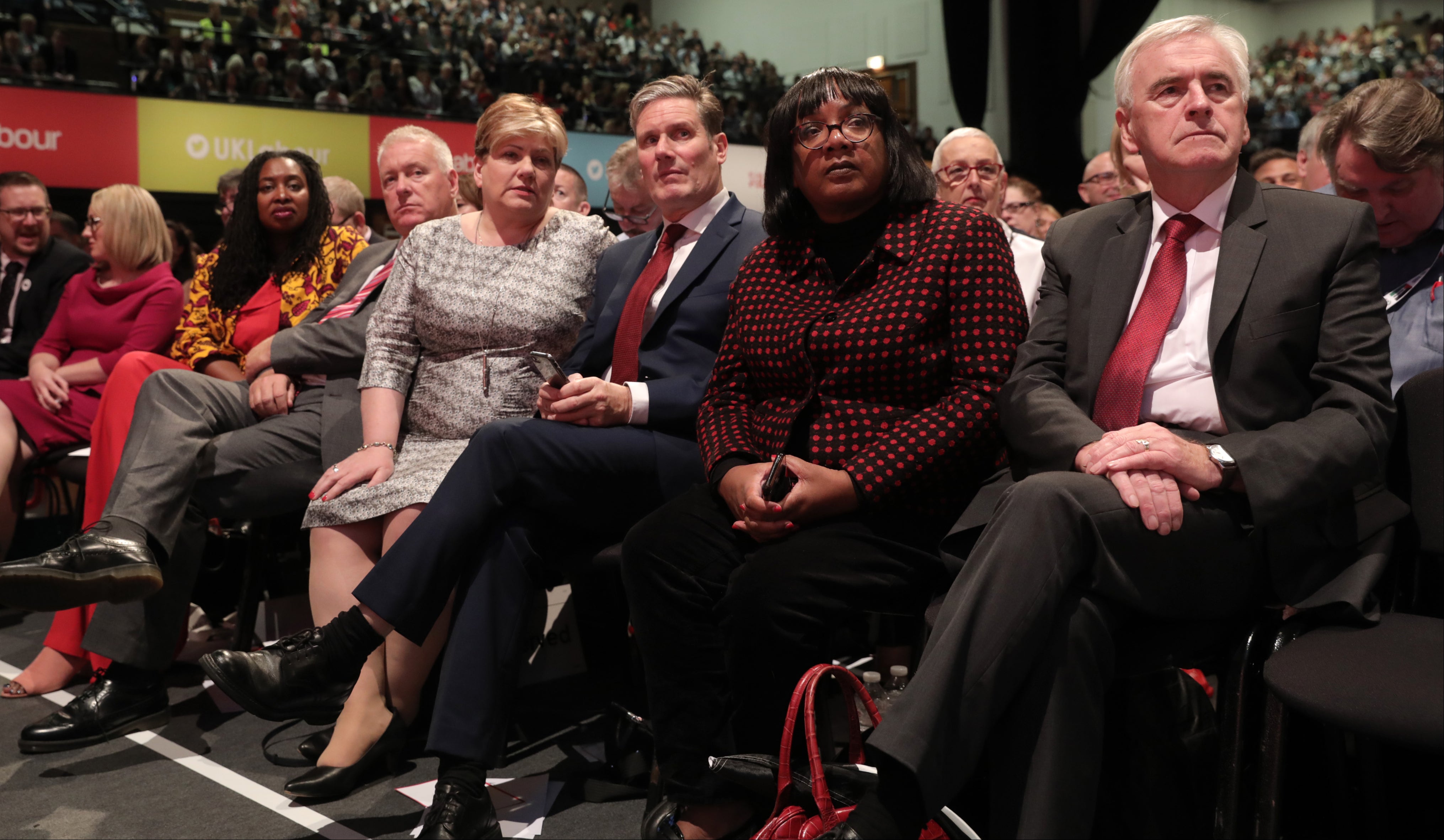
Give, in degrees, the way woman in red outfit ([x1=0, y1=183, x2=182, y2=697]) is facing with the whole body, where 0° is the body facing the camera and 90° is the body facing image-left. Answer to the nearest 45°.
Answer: approximately 45°

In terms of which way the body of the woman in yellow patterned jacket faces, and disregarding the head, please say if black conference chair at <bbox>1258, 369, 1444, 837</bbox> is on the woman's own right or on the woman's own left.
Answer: on the woman's own left

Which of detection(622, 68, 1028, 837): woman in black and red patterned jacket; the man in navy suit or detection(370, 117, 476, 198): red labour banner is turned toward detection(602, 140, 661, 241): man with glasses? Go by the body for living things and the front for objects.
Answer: the red labour banner

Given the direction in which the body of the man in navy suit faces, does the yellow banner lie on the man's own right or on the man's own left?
on the man's own right

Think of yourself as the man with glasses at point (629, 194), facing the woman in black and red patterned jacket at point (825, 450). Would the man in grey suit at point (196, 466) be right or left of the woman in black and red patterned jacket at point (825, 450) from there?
right

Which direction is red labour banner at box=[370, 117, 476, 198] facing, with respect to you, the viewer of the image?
facing the viewer

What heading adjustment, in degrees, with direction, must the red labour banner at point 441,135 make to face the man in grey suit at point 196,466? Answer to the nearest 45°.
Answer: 0° — it already faces them

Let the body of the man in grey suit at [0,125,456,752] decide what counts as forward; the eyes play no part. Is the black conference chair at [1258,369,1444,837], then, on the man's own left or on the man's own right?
on the man's own left

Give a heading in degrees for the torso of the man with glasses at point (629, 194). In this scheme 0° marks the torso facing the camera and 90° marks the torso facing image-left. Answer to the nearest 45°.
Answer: approximately 45°

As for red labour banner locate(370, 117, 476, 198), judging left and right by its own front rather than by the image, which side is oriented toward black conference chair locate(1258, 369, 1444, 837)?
front

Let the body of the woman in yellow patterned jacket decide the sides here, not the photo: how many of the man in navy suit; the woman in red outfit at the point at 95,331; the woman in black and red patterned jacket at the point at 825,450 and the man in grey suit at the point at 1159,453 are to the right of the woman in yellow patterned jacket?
1

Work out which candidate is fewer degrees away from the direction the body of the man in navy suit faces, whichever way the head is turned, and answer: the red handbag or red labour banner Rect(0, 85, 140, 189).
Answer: the red handbag

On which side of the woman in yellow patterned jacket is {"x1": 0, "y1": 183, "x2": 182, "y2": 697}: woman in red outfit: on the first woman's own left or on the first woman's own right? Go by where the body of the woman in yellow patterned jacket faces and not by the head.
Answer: on the first woman's own right
